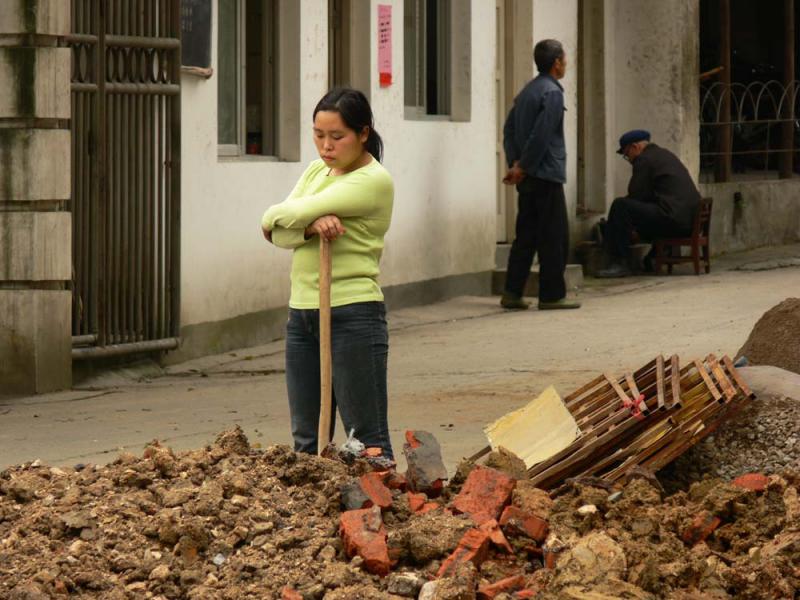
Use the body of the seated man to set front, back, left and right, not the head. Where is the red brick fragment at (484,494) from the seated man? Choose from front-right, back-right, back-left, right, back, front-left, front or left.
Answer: left

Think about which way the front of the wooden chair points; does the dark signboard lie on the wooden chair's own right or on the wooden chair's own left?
on the wooden chair's own left

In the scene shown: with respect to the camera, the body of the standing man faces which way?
to the viewer's right

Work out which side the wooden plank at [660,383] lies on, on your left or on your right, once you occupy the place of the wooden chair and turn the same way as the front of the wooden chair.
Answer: on your left

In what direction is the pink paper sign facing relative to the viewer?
toward the camera

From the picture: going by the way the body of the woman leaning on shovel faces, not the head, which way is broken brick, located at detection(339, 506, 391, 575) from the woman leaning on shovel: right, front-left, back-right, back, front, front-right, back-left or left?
front-left

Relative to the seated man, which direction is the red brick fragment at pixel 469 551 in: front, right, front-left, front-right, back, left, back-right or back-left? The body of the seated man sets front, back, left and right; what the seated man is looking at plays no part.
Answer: left

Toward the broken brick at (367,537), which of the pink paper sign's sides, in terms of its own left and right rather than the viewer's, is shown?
front

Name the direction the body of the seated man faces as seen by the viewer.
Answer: to the viewer's left

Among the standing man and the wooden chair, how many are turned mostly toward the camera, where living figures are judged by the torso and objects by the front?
0

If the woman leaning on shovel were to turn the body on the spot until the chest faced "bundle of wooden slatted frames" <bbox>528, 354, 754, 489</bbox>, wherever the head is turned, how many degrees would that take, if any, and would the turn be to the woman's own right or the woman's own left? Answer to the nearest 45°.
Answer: approximately 135° to the woman's own left

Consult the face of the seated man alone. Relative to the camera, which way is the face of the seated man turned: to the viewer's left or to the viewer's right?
to the viewer's left

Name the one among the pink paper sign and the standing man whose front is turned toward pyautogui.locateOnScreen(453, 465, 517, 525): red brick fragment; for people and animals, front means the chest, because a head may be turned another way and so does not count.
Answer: the pink paper sign

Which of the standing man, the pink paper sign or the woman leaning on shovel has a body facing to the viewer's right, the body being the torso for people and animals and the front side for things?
the standing man

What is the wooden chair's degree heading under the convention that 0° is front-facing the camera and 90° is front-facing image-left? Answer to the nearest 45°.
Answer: approximately 90°

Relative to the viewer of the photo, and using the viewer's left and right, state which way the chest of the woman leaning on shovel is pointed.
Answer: facing the viewer and to the left of the viewer

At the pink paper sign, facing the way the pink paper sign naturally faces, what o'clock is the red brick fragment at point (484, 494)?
The red brick fragment is roughly at 12 o'clock from the pink paper sign.
